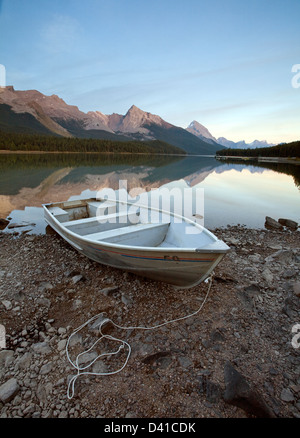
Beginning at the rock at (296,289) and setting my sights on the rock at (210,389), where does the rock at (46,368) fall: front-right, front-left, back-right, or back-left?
front-right

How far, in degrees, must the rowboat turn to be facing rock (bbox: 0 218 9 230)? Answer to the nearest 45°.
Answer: approximately 180°

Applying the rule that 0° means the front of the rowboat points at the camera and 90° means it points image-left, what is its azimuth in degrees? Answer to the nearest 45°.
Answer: approximately 315°

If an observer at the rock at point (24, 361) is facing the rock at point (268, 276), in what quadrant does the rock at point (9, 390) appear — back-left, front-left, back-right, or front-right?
back-right

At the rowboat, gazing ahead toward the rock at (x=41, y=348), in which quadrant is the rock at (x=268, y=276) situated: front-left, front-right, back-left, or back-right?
back-left

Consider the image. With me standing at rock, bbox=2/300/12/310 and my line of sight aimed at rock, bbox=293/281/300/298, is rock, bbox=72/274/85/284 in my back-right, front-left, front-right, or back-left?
front-left

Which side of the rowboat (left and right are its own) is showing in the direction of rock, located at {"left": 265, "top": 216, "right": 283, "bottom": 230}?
left

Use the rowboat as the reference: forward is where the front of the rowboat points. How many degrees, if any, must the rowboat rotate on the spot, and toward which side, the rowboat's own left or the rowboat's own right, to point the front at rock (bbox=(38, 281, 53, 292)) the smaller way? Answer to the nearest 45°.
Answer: approximately 135° to the rowboat's own right

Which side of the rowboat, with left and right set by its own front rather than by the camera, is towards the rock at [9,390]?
right

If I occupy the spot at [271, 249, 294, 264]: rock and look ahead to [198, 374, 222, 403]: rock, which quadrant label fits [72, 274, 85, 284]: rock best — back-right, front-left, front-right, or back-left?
front-right
